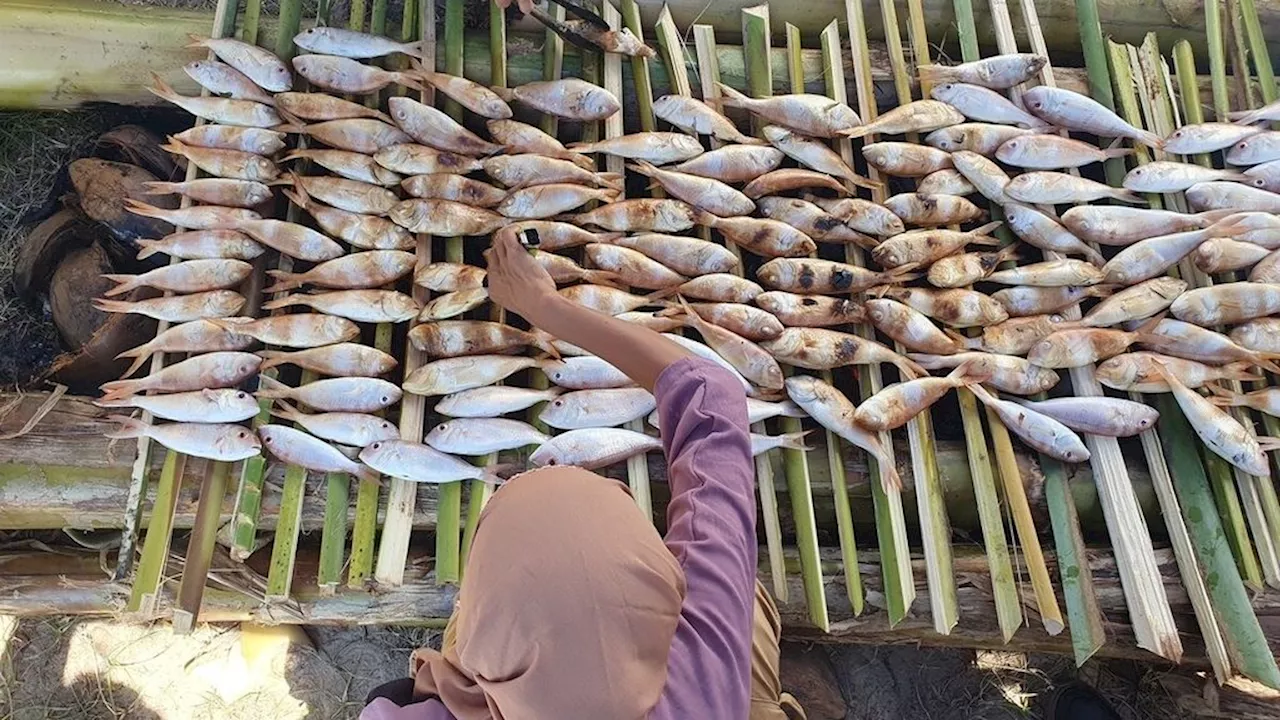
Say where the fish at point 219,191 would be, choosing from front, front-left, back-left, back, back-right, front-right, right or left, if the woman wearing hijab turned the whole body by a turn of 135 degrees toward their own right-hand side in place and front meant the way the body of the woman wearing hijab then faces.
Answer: back

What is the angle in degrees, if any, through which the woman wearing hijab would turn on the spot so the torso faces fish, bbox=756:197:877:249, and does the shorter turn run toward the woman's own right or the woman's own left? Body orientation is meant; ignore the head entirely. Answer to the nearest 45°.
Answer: approximately 45° to the woman's own right

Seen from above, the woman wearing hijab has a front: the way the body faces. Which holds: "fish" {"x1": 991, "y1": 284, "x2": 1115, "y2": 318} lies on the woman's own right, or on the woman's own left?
on the woman's own right

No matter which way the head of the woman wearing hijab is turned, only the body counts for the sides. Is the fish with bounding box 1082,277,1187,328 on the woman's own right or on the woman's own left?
on the woman's own right

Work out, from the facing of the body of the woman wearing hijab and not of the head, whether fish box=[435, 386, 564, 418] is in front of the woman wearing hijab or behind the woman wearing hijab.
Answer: in front

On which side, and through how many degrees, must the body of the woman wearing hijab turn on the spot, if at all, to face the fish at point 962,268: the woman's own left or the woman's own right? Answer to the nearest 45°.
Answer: approximately 45° to the woman's own right

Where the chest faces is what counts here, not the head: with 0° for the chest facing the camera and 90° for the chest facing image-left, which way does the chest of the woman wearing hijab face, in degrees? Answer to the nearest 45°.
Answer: approximately 180°

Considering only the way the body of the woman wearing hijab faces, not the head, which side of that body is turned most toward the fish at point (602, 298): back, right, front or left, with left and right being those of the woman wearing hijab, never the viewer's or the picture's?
front
